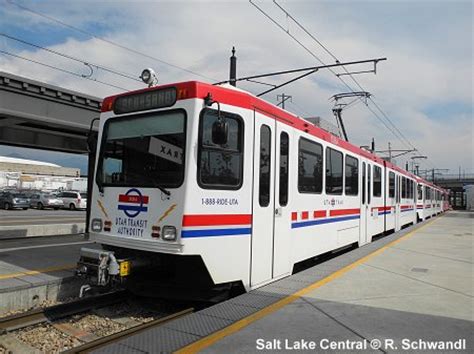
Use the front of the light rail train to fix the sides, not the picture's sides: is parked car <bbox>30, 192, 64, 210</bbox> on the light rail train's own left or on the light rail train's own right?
on the light rail train's own right

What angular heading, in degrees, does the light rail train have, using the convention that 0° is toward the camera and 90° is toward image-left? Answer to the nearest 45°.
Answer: approximately 45°

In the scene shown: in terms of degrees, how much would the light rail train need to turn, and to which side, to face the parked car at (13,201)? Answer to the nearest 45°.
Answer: approximately 90° to its right

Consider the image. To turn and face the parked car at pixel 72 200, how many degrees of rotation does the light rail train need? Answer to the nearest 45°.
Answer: approximately 90° to its right
